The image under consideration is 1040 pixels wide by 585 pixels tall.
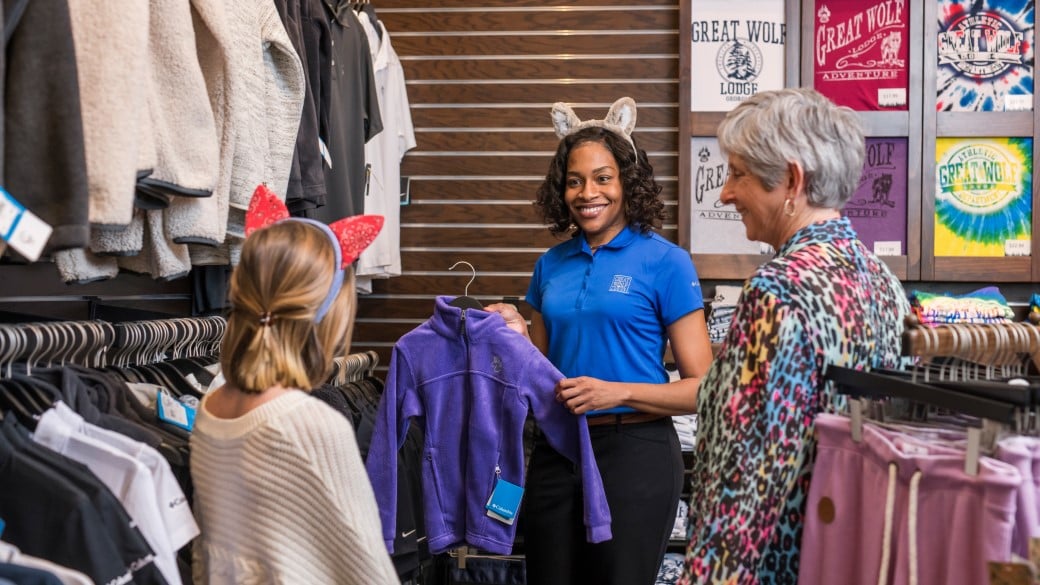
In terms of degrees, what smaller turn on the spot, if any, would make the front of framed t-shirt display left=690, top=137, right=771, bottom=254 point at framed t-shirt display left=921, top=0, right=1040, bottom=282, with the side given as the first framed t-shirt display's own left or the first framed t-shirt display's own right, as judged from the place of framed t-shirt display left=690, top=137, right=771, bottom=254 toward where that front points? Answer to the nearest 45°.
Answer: approximately 90° to the first framed t-shirt display's own left

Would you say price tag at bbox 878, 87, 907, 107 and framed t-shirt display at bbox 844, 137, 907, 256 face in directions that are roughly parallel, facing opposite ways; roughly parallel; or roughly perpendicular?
roughly parallel

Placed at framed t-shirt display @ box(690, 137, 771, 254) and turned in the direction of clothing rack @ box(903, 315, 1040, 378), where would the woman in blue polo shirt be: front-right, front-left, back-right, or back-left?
front-right

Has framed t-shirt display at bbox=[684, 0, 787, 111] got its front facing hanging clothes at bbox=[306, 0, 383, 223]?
no

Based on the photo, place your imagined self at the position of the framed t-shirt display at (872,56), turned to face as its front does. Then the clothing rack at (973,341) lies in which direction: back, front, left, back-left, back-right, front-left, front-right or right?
front

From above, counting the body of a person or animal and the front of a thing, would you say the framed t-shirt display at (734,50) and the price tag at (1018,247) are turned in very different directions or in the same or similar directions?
same or similar directions

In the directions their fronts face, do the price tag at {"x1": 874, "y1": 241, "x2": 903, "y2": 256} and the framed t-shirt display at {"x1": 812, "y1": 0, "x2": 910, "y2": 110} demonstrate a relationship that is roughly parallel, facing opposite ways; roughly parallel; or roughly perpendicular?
roughly parallel

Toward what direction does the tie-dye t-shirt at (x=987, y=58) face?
toward the camera

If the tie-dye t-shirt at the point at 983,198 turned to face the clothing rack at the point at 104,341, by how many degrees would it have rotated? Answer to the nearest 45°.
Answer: approximately 45° to its right

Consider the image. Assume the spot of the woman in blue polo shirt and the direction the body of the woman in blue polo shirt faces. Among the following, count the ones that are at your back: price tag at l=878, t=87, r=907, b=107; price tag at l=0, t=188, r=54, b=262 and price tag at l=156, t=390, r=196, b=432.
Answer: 1

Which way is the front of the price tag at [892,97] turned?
toward the camera

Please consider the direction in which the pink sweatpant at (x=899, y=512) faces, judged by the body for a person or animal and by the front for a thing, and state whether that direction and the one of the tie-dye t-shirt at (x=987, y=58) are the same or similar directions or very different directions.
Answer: same or similar directions

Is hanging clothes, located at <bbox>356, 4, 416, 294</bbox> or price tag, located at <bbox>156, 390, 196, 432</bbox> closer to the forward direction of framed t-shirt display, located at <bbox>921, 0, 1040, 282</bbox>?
the price tag

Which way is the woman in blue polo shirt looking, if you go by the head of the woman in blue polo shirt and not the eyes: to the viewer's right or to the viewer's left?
to the viewer's left

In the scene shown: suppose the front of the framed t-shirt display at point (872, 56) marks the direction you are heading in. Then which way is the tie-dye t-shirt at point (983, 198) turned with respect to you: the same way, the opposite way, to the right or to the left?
the same way

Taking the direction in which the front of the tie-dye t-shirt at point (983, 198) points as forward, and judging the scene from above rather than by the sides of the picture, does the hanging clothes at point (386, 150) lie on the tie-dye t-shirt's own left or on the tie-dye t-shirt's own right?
on the tie-dye t-shirt's own right

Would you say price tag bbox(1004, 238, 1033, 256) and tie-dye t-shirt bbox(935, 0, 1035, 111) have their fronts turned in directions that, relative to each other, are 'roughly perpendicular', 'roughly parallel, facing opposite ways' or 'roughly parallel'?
roughly parallel

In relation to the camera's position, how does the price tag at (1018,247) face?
facing the viewer
